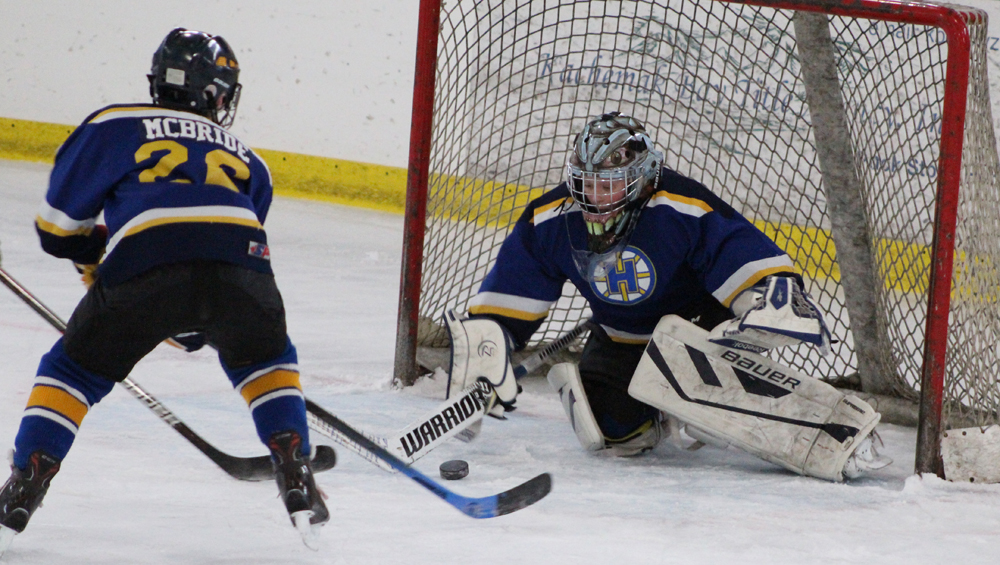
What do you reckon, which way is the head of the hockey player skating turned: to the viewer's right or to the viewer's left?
to the viewer's right

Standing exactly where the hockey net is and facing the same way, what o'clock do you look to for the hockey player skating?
The hockey player skating is roughly at 12 o'clock from the hockey net.

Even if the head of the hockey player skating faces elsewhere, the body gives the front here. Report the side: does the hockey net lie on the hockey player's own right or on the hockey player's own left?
on the hockey player's own right

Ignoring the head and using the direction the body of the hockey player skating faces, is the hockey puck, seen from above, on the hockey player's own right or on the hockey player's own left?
on the hockey player's own right

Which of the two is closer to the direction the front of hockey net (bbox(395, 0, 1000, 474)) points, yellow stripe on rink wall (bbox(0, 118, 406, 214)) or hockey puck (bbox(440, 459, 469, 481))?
the hockey puck

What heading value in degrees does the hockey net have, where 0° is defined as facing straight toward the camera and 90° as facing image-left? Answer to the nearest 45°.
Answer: approximately 45°

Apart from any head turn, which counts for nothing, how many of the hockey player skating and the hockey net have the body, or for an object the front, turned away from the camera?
1

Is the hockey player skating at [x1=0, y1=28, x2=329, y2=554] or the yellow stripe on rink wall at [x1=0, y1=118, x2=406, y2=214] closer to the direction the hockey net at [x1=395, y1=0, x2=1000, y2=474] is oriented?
the hockey player skating

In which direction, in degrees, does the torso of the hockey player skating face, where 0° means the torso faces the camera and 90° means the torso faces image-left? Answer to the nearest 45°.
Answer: approximately 180°

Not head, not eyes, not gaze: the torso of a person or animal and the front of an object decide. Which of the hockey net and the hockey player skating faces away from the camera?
the hockey player skating
